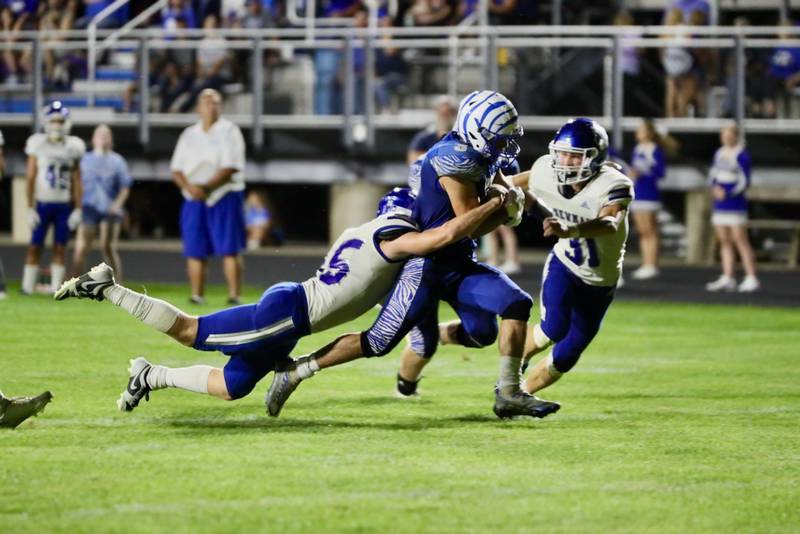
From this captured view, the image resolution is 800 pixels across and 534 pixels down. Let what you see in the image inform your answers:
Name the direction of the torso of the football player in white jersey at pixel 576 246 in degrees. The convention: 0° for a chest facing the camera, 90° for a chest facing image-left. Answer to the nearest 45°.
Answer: approximately 45°

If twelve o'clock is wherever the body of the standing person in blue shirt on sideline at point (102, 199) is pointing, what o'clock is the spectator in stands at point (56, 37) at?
The spectator in stands is roughly at 6 o'clock from the standing person in blue shirt on sideline.

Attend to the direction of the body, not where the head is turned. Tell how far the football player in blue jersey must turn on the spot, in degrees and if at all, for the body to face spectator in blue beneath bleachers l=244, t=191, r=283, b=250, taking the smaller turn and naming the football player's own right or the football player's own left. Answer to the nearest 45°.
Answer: approximately 90° to the football player's own left

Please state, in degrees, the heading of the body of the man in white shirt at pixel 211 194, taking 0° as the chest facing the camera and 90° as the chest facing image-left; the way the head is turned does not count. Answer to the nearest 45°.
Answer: approximately 0°

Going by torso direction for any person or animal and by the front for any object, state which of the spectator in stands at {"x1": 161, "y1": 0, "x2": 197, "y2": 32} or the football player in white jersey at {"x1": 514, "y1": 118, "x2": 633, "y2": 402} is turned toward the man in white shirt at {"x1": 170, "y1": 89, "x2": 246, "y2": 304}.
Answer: the spectator in stands

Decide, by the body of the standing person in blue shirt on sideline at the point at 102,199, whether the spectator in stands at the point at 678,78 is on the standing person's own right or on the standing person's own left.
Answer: on the standing person's own left

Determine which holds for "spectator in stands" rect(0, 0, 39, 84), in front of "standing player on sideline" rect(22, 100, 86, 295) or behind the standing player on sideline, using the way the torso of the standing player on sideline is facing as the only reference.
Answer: behind

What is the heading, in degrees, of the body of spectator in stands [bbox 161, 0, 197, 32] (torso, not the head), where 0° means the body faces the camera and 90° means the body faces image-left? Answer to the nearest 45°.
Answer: approximately 0°
